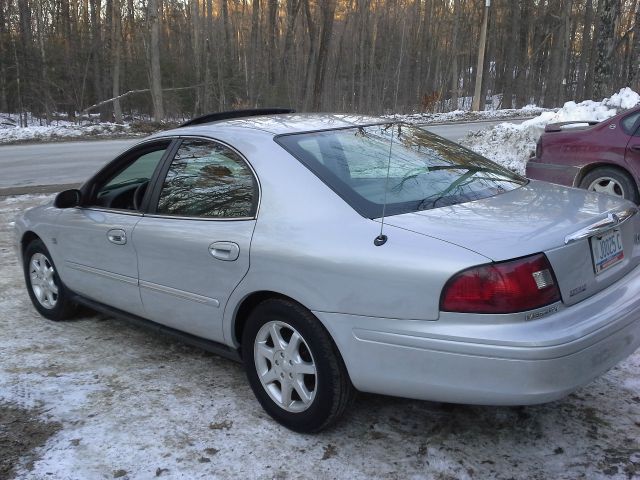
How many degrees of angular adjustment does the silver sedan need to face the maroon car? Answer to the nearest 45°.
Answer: approximately 90° to its right

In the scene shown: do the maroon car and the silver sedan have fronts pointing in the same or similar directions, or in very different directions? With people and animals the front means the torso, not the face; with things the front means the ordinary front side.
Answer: very different directions

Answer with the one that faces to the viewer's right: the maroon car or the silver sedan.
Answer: the maroon car

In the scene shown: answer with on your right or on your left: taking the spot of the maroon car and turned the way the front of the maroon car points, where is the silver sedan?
on your right

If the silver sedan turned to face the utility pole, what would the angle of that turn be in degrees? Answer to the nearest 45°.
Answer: approximately 45° to its right

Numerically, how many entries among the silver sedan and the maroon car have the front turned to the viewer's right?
1

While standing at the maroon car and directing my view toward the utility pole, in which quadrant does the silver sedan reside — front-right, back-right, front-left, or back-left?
back-left

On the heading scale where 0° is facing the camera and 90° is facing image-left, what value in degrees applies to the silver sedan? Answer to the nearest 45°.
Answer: approximately 135°

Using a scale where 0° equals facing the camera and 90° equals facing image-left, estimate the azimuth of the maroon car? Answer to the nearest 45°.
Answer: approximately 270°
